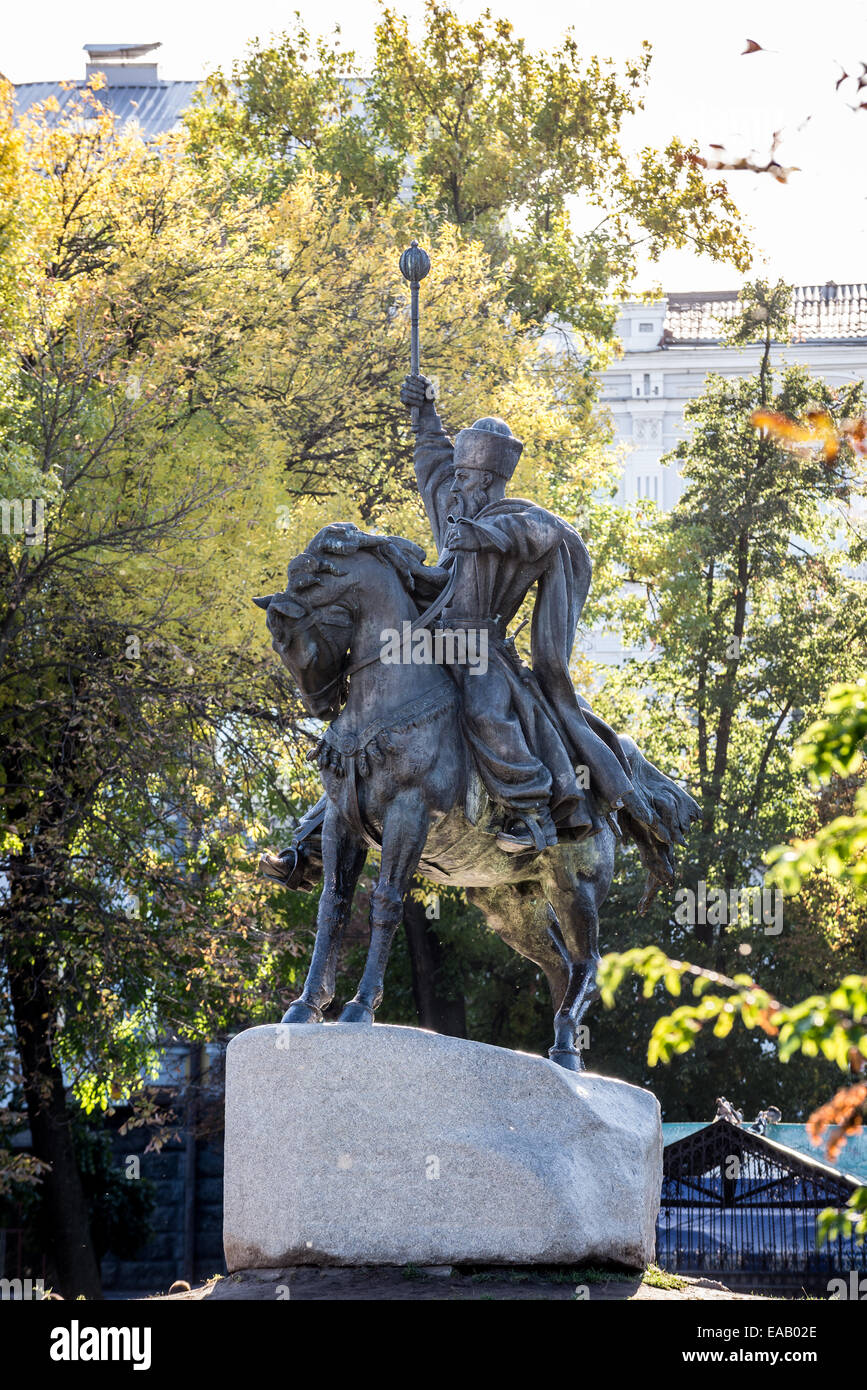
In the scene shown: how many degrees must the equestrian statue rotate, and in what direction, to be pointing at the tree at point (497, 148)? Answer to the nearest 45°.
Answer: approximately 135° to its right

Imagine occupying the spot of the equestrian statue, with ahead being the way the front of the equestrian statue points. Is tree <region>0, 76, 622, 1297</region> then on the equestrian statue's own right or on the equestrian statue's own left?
on the equestrian statue's own right

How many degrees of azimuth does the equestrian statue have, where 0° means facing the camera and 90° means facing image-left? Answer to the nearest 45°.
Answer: approximately 45°

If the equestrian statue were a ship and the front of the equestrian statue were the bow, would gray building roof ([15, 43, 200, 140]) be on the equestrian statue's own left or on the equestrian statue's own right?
on the equestrian statue's own right

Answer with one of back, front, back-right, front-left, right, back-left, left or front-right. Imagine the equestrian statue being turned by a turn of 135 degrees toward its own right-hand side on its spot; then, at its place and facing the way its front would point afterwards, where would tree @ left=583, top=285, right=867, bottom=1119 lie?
front

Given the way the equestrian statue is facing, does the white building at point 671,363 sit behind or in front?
behind
